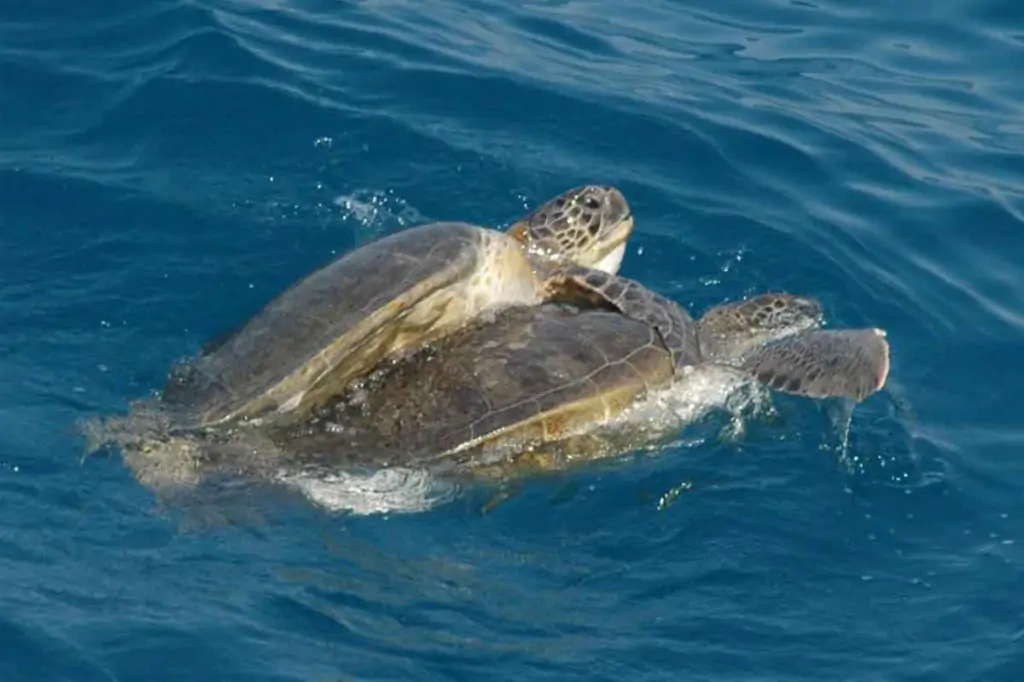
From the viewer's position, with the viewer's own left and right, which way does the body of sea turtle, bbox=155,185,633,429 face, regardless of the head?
facing to the right of the viewer

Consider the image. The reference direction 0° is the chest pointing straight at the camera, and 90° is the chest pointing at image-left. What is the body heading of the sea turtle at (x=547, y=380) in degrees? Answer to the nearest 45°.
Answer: approximately 270°
